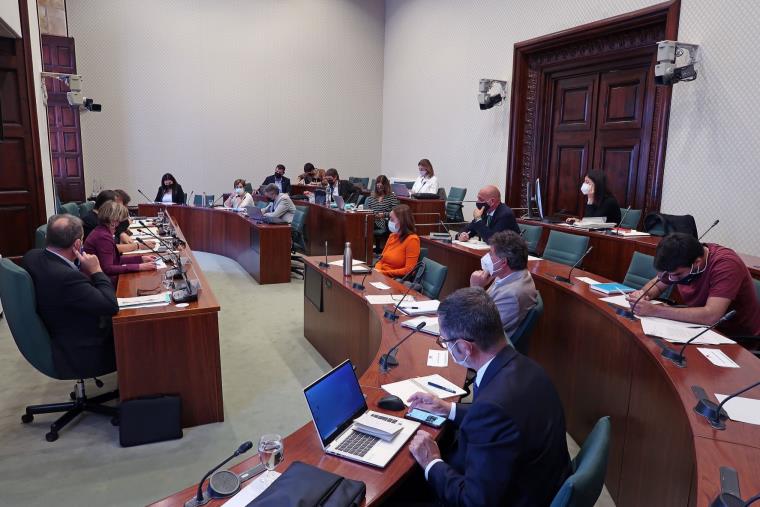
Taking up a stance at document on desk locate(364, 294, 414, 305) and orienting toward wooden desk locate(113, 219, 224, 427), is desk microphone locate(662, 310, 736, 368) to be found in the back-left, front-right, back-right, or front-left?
back-left

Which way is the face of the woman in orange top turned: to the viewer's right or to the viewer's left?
to the viewer's left

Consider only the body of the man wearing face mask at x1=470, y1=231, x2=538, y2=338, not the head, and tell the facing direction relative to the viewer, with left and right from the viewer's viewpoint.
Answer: facing to the left of the viewer

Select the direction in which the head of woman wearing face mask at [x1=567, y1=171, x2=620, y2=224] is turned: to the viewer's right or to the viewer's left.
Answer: to the viewer's left

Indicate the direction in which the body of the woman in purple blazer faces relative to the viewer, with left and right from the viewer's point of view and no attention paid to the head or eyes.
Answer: facing to the right of the viewer

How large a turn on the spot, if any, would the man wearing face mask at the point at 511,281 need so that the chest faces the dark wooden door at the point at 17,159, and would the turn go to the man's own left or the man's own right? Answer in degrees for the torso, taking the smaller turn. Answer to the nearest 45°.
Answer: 0° — they already face it

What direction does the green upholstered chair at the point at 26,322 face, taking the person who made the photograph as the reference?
facing away from the viewer and to the right of the viewer

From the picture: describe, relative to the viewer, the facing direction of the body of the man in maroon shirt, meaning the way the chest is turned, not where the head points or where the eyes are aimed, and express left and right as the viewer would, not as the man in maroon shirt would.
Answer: facing to the left of the viewer

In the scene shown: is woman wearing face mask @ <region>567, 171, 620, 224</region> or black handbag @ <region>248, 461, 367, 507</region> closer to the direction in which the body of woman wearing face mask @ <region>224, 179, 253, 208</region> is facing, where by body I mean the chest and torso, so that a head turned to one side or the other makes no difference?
the black handbag

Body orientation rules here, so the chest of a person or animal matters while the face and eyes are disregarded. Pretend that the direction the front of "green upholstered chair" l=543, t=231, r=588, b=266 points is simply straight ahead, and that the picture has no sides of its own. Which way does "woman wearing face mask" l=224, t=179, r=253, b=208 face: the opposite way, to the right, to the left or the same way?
to the left
